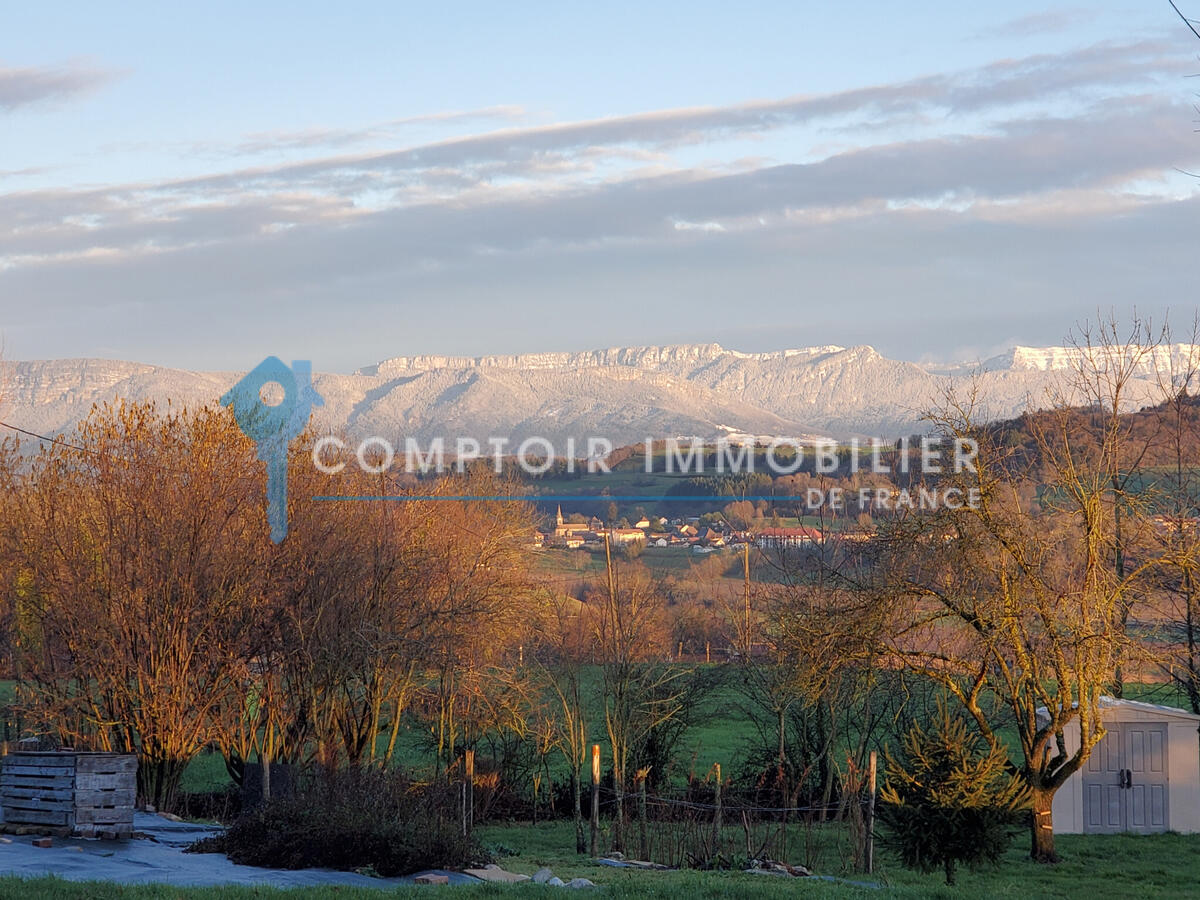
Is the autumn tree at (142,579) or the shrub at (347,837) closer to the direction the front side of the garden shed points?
the shrub

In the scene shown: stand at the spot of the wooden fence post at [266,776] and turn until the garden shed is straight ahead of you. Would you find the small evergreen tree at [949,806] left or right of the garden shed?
right

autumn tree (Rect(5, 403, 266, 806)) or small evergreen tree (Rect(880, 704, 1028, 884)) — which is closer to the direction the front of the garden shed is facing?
the small evergreen tree

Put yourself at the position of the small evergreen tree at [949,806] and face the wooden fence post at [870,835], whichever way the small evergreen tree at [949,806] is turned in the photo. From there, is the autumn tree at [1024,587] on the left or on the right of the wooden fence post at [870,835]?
right

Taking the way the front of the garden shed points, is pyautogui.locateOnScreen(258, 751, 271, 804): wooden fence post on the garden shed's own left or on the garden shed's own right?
on the garden shed's own right

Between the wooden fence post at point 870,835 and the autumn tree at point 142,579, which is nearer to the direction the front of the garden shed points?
the wooden fence post

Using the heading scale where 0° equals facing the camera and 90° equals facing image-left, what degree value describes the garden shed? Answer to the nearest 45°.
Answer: approximately 0°

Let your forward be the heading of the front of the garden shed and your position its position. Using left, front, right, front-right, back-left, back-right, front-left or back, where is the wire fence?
front-right

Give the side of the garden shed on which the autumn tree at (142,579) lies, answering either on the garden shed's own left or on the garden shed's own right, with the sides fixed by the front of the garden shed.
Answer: on the garden shed's own right

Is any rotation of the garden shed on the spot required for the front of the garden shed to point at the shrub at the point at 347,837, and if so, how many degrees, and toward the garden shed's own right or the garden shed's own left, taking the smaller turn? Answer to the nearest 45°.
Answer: approximately 45° to the garden shed's own right

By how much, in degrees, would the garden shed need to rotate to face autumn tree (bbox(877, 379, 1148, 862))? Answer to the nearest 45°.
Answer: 0° — it already faces it
